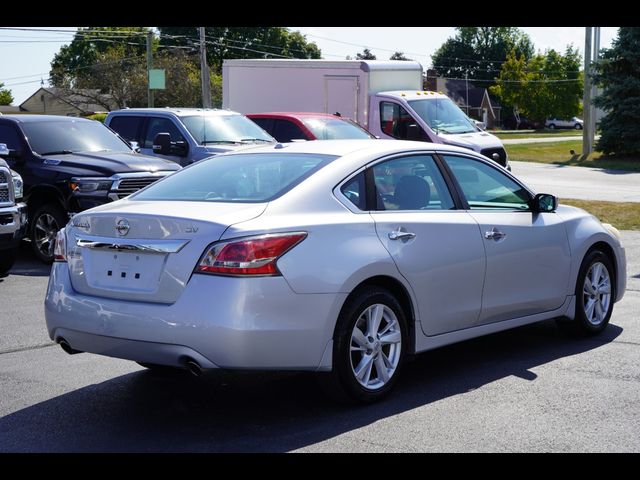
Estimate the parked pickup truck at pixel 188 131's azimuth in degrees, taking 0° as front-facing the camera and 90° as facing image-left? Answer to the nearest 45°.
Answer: approximately 315°

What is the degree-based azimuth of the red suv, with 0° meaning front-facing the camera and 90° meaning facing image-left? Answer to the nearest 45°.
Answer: approximately 315°

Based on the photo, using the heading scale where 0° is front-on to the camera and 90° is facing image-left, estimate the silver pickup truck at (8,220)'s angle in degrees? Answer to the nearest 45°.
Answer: approximately 315°

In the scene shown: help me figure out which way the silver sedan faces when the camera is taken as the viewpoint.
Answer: facing away from the viewer and to the right of the viewer

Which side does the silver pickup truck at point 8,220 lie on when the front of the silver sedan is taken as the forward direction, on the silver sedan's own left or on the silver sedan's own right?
on the silver sedan's own left
